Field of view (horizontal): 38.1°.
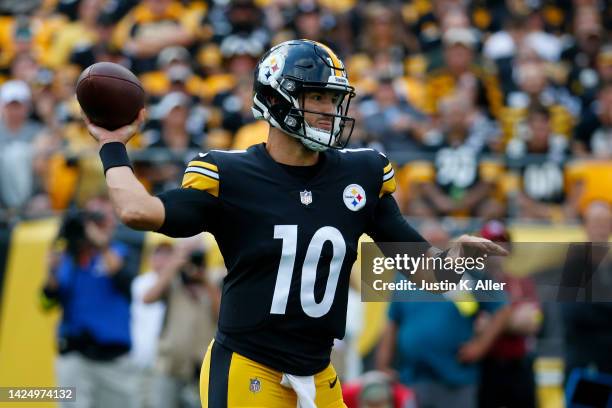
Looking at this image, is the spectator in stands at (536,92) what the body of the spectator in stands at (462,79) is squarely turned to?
no

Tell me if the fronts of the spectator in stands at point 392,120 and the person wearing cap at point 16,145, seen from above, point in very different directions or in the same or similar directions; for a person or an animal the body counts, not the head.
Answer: same or similar directions

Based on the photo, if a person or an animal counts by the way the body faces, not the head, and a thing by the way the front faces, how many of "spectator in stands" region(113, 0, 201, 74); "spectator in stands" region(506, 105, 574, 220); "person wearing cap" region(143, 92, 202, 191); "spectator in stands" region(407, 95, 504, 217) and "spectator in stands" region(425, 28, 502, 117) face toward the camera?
5

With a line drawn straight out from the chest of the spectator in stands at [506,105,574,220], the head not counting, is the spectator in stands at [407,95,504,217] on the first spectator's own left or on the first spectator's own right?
on the first spectator's own right

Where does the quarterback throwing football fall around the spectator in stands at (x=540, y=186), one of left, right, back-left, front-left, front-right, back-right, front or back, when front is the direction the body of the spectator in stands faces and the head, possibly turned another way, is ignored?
front

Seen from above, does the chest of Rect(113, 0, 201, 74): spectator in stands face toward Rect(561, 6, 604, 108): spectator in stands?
no

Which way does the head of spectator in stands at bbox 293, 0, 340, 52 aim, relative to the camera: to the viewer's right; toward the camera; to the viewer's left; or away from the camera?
toward the camera

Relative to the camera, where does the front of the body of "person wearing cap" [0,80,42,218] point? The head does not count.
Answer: toward the camera

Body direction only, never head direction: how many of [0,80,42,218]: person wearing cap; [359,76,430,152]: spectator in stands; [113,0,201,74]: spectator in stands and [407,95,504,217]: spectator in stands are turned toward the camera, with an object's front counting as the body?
4

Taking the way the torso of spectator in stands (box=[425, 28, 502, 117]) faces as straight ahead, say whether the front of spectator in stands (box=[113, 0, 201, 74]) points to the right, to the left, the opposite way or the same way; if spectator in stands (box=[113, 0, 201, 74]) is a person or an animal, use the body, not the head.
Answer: the same way

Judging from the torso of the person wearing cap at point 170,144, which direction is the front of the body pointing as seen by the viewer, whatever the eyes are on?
toward the camera

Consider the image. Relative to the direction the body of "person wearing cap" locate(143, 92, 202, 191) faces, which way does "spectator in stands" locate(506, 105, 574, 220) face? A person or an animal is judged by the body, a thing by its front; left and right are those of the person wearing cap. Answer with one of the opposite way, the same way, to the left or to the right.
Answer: the same way

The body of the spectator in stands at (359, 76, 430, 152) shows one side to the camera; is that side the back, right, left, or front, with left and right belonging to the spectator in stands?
front
